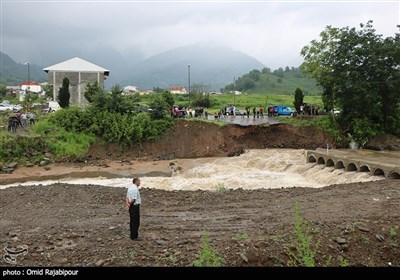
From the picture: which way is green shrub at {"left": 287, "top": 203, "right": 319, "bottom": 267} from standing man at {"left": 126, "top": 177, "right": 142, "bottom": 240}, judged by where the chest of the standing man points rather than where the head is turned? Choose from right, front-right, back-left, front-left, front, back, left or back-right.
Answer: front-right

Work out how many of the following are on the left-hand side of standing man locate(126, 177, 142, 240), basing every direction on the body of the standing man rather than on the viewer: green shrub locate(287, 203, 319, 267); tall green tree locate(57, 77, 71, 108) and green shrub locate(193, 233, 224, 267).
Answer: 1

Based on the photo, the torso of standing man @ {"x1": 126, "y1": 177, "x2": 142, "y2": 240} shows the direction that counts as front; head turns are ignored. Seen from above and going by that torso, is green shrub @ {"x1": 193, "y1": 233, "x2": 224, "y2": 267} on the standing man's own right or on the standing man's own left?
on the standing man's own right

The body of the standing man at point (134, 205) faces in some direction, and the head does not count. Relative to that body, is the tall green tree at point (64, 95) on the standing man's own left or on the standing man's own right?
on the standing man's own left
